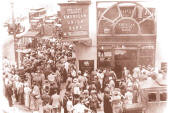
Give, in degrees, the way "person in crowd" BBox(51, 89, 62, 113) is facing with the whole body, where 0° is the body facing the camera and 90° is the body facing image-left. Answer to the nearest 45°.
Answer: approximately 180°

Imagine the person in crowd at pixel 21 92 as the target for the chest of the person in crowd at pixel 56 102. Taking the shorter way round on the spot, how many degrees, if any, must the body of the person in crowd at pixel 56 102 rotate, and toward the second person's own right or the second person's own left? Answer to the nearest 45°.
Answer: approximately 90° to the second person's own left

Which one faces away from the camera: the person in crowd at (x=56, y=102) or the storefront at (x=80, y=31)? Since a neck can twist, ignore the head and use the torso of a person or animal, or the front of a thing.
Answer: the person in crowd

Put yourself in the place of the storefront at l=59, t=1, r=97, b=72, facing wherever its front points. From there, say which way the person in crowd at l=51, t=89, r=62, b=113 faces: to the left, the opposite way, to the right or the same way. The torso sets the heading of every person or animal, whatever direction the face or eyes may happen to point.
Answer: the opposite way

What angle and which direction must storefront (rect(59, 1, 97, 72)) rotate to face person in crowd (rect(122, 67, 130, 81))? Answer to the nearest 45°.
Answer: approximately 90° to its left

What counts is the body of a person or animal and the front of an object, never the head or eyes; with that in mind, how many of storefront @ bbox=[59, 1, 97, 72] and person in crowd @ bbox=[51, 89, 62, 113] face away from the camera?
1

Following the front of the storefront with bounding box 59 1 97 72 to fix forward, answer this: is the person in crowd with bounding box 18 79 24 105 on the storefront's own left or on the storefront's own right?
on the storefront's own right
